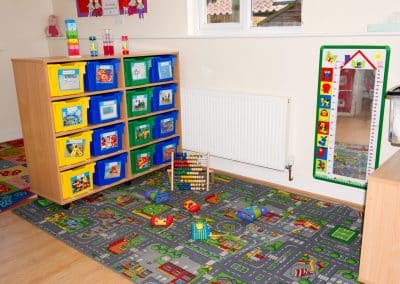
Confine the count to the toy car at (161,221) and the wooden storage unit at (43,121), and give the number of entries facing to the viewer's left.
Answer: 1

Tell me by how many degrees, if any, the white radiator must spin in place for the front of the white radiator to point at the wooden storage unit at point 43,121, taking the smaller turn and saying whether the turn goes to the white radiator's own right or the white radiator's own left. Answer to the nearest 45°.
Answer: approximately 45° to the white radiator's own right

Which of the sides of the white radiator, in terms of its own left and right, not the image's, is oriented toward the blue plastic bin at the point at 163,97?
right

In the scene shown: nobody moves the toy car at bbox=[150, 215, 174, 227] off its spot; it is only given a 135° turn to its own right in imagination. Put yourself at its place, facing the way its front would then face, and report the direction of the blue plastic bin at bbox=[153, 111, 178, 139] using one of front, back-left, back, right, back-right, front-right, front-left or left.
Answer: front-right

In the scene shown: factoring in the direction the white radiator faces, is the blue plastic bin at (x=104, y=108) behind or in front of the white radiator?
in front

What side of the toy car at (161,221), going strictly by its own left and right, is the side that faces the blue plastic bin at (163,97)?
right

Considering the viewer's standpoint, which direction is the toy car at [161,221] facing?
facing to the left of the viewer

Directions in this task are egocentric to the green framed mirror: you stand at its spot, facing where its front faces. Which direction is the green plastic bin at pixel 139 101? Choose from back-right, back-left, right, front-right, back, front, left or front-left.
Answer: front-right

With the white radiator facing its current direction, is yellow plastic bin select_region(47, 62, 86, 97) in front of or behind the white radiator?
in front

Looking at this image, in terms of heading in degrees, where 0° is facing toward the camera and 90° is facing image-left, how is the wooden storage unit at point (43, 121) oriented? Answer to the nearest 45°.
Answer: approximately 315°

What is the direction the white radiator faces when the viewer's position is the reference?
facing the viewer and to the left of the viewer

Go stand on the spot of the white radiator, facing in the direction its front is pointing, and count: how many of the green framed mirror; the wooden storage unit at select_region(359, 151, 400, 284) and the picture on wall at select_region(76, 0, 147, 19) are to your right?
1

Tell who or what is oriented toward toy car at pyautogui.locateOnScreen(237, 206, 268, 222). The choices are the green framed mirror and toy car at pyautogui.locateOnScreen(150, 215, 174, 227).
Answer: the green framed mirror
